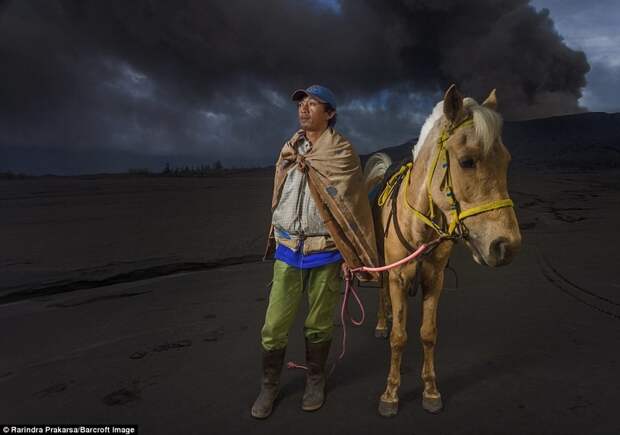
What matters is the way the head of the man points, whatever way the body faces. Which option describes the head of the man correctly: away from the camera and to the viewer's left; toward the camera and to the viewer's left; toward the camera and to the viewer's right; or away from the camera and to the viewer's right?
toward the camera and to the viewer's left

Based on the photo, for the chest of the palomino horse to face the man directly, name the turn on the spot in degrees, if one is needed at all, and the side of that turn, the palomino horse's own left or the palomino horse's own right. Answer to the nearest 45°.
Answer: approximately 135° to the palomino horse's own right

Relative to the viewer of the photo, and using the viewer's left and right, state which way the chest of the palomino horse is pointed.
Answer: facing the viewer and to the right of the viewer
